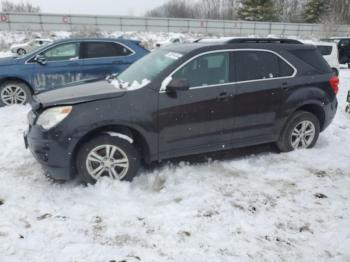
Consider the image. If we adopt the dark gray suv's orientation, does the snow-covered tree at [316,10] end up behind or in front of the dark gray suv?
behind

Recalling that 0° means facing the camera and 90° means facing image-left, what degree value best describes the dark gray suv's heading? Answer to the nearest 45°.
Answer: approximately 45°

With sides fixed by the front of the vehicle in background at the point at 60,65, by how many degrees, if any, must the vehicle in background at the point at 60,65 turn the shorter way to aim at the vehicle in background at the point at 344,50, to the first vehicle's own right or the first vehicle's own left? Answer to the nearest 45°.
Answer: approximately 135° to the first vehicle's own right

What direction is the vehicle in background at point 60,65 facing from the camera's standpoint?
to the viewer's left
